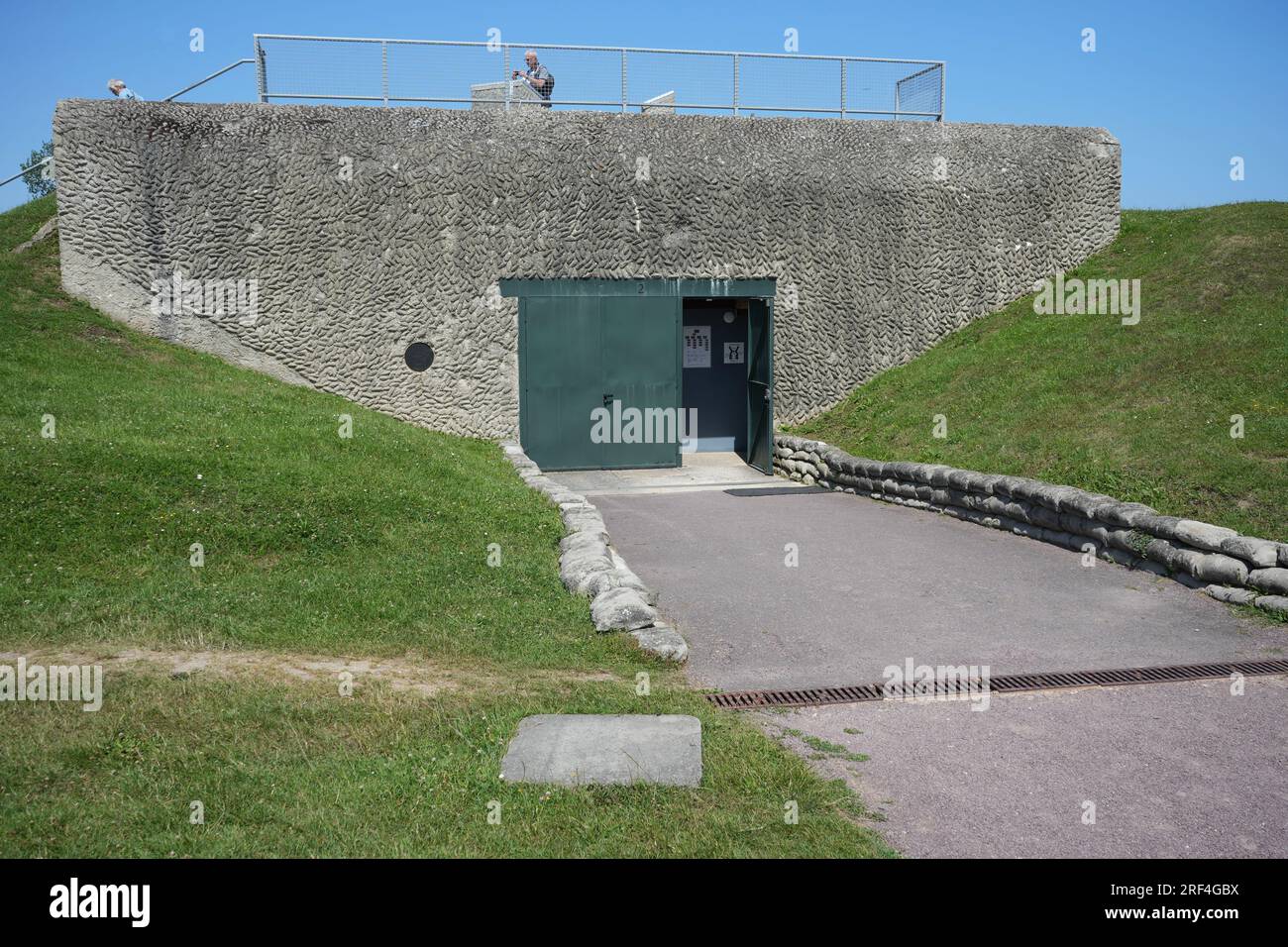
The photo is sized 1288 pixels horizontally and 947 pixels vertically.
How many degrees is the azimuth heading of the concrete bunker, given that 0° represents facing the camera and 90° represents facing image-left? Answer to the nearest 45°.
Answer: approximately 0°

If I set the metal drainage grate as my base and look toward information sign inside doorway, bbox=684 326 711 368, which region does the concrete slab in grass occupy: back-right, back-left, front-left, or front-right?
back-left

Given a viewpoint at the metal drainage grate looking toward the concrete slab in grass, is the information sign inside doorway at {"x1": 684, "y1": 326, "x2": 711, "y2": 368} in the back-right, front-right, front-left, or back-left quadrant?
back-right

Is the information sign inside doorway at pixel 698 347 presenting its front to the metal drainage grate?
yes

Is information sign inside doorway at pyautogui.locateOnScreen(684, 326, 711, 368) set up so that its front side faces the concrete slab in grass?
yes

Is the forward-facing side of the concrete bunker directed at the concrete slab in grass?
yes
